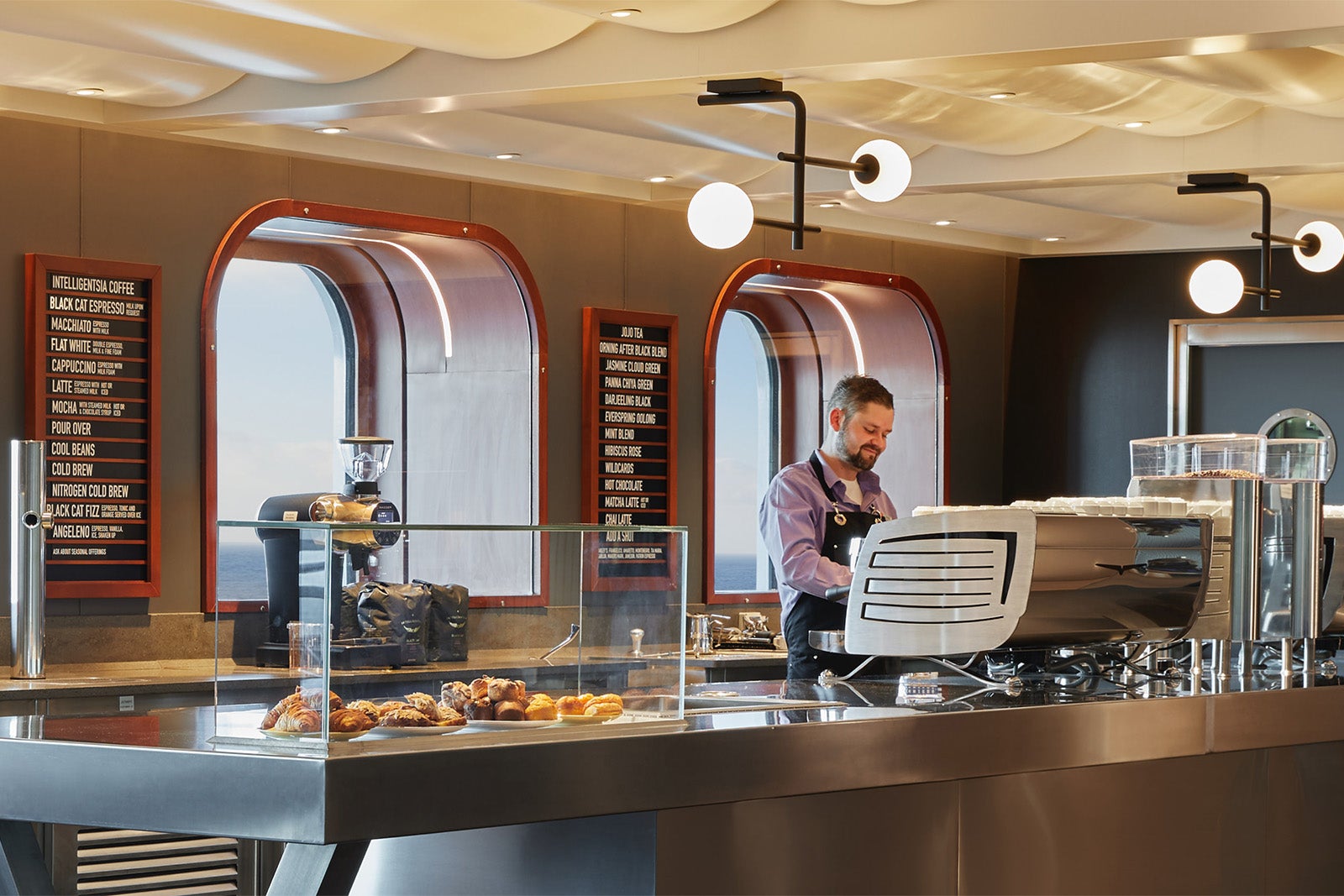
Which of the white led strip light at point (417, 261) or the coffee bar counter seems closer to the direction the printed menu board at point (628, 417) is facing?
the coffee bar counter

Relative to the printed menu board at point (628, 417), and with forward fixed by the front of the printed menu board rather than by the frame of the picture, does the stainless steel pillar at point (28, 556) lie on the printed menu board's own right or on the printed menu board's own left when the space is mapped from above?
on the printed menu board's own right

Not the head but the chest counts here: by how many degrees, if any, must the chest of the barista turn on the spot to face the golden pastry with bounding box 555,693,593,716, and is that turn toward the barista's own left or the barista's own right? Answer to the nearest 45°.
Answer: approximately 45° to the barista's own right

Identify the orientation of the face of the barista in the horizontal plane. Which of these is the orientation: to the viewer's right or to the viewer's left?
to the viewer's right

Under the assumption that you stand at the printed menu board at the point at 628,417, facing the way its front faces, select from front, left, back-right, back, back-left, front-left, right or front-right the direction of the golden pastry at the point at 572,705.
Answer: front-right

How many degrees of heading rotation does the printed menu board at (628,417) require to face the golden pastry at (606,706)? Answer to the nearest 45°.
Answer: approximately 45° to its right

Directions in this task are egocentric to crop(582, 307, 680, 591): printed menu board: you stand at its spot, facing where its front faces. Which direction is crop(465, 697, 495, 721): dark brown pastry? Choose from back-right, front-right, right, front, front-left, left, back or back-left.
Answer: front-right
